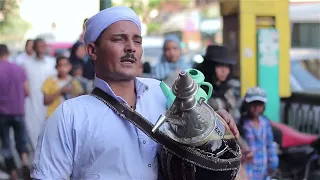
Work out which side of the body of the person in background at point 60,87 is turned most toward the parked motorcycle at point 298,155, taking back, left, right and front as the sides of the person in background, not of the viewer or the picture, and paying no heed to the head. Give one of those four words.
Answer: left

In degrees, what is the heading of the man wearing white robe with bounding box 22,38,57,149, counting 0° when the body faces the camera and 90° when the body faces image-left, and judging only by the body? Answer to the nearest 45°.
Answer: approximately 0°
